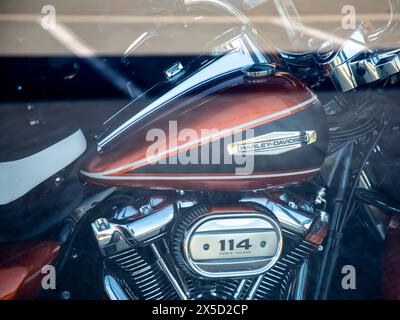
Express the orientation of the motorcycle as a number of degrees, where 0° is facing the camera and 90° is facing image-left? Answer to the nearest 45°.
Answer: approximately 270°
